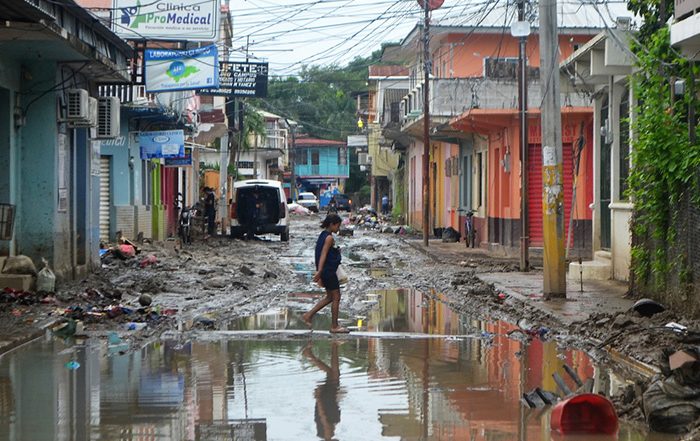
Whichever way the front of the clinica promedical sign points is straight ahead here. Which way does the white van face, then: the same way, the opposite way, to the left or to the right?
the opposite way

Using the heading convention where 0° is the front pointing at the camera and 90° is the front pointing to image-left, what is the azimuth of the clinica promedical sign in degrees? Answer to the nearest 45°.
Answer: approximately 0°

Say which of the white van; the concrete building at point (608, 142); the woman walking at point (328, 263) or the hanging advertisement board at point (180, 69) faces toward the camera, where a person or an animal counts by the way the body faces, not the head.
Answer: the hanging advertisement board

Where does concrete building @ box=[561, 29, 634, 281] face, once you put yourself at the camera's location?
facing to the left of the viewer

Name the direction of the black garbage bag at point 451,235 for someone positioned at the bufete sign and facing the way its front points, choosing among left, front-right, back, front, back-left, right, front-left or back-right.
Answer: left

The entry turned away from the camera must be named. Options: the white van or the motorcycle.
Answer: the white van

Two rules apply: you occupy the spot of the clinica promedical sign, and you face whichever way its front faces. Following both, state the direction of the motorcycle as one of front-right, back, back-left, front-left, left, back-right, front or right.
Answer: back

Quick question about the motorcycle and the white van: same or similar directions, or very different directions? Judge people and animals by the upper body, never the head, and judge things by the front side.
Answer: very different directions

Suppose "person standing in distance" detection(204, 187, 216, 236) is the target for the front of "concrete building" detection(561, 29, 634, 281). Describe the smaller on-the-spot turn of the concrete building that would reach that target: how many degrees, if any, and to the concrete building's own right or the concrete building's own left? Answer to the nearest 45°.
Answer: approximately 45° to the concrete building's own right

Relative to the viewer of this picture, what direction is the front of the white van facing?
facing away from the viewer

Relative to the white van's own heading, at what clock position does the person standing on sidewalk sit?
The person standing on sidewalk is roughly at 4 o'clock from the white van.

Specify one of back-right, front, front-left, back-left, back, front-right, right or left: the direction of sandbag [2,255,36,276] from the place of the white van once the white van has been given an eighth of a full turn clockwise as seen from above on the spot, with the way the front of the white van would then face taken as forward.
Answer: back-right
